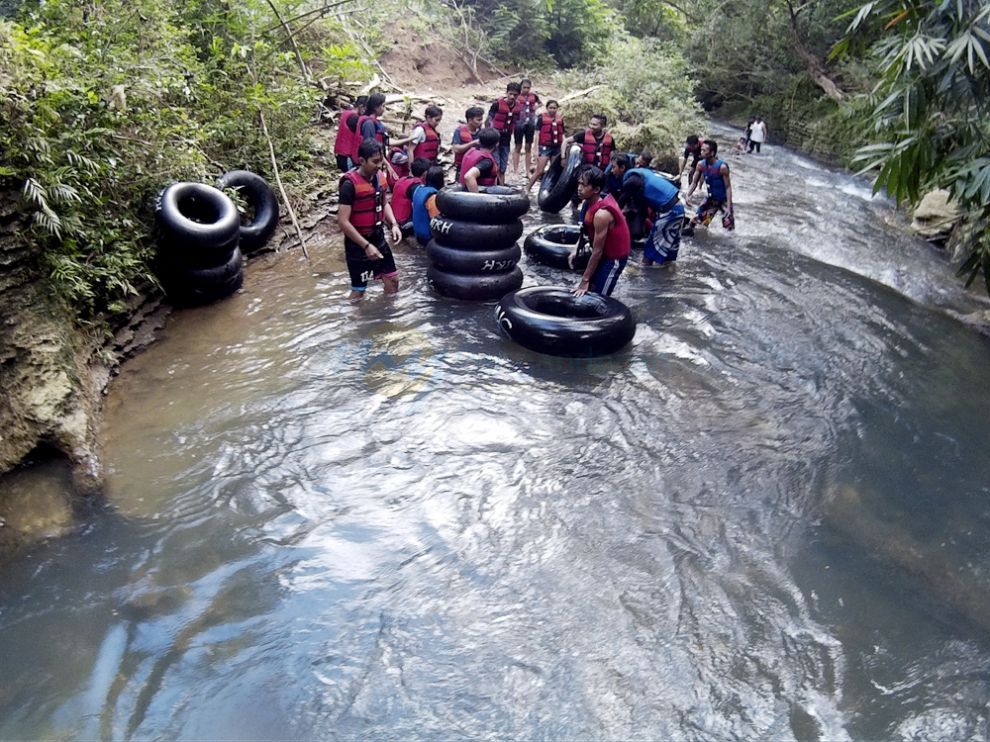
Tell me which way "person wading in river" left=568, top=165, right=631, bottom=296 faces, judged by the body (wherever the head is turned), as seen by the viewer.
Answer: to the viewer's left

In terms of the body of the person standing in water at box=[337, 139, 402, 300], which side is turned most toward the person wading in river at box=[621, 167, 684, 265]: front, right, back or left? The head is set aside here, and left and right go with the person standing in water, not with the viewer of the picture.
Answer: left

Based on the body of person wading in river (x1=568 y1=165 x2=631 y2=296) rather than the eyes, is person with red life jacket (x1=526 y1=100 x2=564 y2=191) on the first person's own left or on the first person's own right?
on the first person's own right

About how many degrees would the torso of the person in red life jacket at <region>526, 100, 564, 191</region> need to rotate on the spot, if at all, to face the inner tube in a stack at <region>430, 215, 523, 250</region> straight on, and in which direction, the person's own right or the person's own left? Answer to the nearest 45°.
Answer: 0° — they already face it

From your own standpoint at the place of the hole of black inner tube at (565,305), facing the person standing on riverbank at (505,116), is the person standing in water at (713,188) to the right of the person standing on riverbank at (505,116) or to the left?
right

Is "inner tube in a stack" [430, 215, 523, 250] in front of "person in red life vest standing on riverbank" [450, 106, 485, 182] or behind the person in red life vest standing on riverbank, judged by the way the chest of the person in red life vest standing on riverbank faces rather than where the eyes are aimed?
in front

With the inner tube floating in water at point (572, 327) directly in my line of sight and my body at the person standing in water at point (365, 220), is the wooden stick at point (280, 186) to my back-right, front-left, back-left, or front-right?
back-left

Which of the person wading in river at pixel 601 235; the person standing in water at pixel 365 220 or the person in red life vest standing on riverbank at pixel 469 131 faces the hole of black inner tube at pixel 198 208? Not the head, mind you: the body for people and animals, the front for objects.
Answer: the person wading in river at pixel 601 235

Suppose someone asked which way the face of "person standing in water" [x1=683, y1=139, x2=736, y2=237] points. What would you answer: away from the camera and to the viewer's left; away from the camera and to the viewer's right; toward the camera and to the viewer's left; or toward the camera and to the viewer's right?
toward the camera and to the viewer's left
